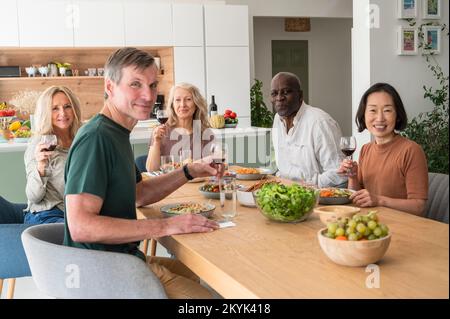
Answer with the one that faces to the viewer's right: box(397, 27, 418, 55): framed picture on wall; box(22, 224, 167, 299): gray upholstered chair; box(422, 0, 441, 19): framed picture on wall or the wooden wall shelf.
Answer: the gray upholstered chair

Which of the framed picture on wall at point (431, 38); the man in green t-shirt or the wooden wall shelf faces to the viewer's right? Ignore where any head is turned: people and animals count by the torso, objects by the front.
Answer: the man in green t-shirt

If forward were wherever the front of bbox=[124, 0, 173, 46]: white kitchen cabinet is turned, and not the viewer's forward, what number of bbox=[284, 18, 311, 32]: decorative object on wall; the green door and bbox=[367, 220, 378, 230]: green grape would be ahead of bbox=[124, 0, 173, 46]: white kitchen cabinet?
1

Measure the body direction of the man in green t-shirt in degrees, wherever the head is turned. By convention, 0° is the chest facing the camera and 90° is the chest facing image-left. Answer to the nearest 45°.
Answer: approximately 270°

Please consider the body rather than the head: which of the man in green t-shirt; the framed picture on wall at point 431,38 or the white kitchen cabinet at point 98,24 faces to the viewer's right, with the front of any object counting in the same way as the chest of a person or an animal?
the man in green t-shirt

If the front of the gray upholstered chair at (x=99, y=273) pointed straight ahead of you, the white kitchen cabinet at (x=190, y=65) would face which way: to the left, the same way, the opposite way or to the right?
to the right

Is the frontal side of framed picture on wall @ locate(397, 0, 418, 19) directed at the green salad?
yes

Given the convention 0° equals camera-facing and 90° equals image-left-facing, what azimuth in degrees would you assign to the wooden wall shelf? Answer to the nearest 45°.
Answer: approximately 0°

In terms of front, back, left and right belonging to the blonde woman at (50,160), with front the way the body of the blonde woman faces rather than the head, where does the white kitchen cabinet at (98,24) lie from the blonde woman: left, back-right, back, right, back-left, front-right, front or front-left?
back-left

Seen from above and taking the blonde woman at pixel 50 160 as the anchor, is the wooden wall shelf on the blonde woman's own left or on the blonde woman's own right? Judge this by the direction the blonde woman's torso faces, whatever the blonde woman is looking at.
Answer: on the blonde woman's own left

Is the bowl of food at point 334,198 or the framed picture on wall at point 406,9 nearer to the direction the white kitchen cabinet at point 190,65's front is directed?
the bowl of food
